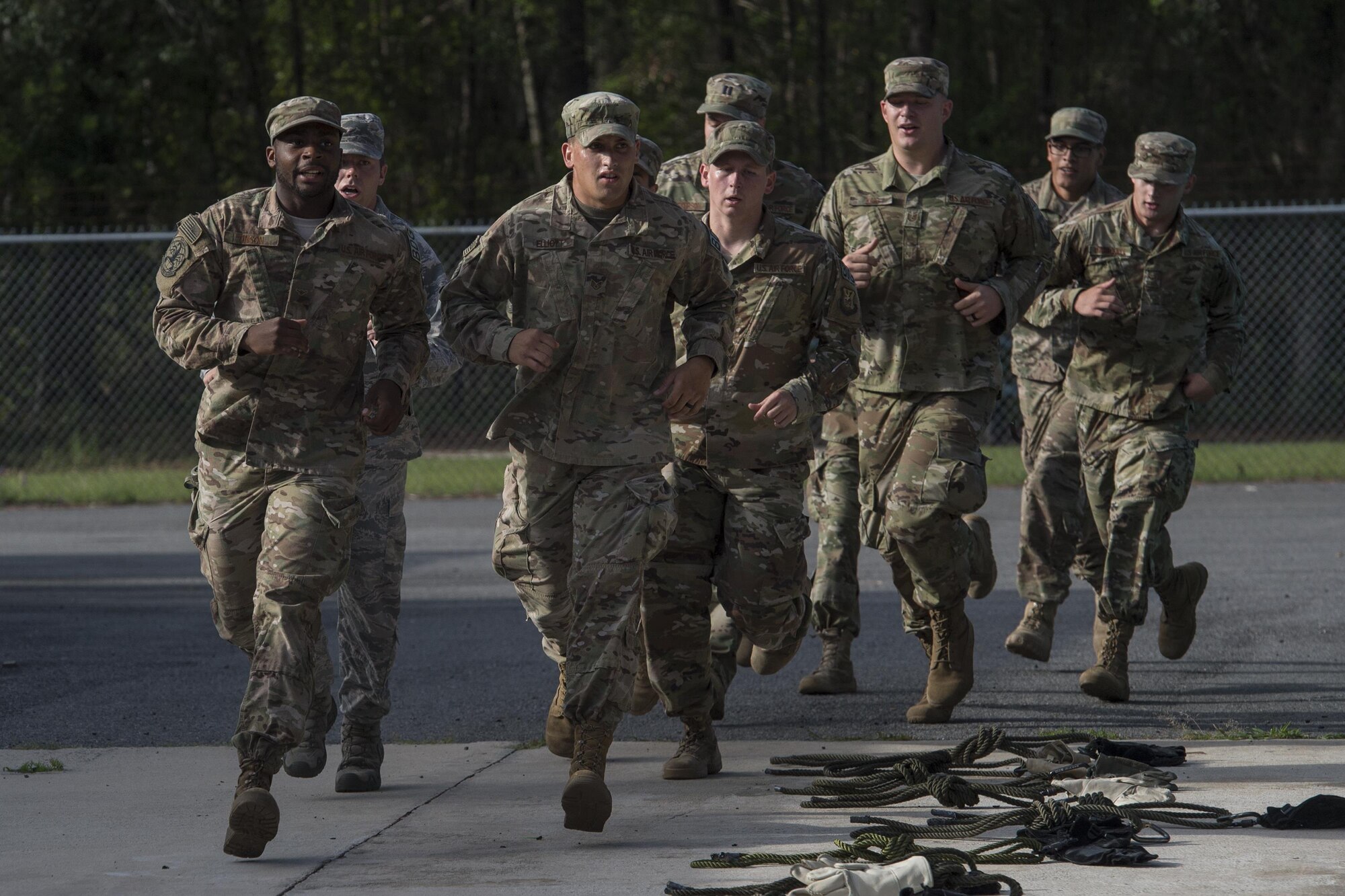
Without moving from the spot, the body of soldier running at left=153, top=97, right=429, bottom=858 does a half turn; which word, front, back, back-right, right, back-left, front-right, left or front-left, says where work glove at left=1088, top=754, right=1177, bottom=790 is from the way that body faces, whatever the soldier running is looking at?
right

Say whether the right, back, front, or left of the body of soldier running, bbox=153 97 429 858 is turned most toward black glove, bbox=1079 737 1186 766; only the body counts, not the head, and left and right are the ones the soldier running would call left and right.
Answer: left

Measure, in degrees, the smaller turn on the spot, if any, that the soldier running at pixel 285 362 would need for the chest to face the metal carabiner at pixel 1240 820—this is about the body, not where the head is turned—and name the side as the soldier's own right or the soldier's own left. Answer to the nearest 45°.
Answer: approximately 90° to the soldier's own left

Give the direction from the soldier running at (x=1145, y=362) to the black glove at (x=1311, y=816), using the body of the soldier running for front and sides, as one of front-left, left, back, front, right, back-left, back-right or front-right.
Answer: front-left

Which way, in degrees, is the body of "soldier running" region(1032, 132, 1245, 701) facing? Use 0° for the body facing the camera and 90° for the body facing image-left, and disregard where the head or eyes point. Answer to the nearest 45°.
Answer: approximately 45°

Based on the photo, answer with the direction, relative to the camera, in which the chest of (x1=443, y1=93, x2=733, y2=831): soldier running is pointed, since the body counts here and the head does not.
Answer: toward the camera

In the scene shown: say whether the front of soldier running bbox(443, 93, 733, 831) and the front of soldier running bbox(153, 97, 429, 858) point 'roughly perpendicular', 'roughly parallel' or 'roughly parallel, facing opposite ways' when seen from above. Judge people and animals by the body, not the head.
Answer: roughly parallel

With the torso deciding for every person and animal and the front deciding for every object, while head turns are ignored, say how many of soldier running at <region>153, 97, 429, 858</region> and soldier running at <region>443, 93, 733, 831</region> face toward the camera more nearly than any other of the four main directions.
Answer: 2

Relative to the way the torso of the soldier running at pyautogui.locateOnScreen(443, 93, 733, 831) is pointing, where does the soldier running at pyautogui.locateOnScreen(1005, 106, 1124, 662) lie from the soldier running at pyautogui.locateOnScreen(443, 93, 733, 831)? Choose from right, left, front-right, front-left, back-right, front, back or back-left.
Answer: back-left

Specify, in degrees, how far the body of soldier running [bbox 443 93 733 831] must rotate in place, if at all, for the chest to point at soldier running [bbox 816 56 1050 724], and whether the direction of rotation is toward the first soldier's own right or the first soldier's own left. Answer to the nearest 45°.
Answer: approximately 135° to the first soldier's own left

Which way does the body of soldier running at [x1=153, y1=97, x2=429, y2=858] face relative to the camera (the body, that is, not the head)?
toward the camera
